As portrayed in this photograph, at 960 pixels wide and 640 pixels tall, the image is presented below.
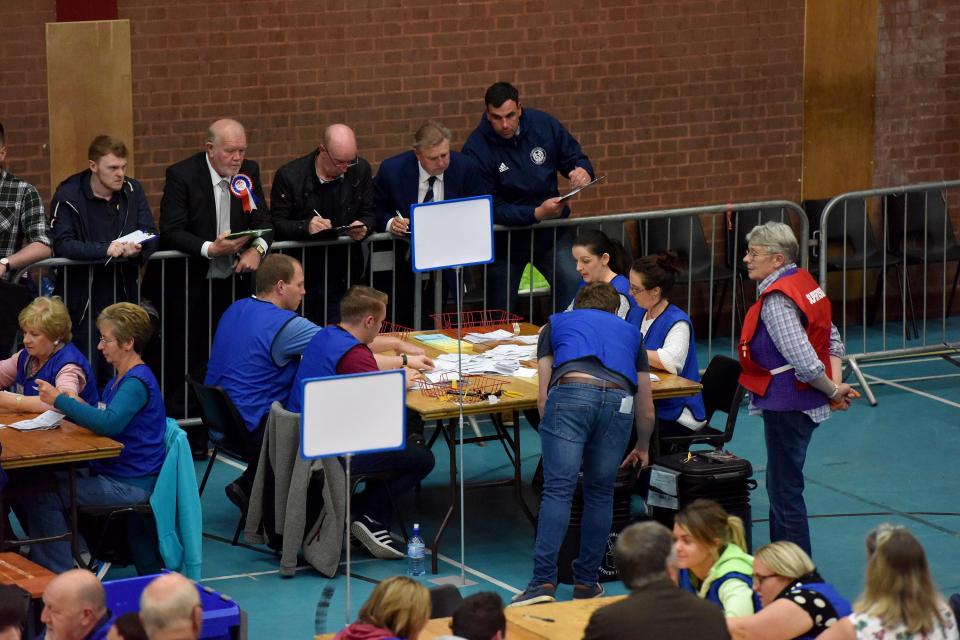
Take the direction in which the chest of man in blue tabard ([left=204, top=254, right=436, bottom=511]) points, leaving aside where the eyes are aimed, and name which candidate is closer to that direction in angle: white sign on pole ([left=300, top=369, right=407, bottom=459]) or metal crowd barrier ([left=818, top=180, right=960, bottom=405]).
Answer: the metal crowd barrier

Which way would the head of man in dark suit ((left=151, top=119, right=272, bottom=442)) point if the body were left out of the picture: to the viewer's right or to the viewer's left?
to the viewer's right

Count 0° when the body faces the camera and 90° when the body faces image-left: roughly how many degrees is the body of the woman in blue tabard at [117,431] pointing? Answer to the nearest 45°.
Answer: approximately 90°

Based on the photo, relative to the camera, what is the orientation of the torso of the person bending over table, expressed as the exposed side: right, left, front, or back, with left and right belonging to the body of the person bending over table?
back

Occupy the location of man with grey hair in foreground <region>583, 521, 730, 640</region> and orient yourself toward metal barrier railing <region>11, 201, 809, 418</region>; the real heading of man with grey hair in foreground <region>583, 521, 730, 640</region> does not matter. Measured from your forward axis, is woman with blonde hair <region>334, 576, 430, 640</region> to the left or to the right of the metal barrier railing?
left

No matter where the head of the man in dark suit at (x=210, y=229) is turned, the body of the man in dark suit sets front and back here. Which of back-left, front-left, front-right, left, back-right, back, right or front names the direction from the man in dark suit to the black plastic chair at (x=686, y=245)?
left

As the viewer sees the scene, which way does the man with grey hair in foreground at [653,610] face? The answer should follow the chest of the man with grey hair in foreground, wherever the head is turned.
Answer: away from the camera

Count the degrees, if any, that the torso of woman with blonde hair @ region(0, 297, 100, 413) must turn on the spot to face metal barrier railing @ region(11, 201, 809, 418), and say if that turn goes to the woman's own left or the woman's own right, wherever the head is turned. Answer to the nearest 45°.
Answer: approximately 180°

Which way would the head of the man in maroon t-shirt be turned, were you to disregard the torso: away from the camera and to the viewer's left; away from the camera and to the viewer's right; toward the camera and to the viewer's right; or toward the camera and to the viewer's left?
away from the camera and to the viewer's right

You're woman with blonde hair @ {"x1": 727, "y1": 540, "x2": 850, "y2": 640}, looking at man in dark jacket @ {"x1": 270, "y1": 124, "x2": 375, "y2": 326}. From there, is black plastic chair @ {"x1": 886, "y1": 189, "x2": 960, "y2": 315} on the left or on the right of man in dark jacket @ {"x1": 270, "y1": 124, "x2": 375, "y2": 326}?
right

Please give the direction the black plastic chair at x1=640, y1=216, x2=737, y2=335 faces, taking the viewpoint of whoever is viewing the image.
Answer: facing the viewer and to the right of the viewer

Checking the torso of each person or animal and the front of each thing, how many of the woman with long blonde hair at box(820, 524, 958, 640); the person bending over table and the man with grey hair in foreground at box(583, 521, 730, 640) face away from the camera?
3

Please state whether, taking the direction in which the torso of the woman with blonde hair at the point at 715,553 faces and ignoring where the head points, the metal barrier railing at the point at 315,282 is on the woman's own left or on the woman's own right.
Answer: on the woman's own right

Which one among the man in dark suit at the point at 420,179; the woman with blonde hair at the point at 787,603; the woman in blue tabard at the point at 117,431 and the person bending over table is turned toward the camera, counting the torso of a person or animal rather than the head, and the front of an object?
the man in dark suit

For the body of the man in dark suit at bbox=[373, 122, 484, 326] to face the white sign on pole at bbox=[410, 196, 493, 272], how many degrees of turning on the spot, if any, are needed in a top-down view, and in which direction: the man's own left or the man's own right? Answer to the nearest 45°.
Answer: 0° — they already face it
